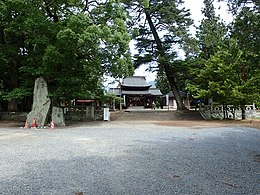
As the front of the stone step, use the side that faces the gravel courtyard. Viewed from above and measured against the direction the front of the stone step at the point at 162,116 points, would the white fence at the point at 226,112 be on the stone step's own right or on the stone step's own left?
on the stone step's own left

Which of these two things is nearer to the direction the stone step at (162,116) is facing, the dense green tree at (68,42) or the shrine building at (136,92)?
the dense green tree

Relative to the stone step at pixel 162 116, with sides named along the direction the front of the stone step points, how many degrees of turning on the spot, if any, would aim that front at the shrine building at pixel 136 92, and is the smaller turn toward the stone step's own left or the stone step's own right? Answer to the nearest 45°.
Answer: approximately 180°

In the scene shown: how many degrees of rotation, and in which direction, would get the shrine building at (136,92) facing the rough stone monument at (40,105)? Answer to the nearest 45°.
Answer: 0° — it already faces it

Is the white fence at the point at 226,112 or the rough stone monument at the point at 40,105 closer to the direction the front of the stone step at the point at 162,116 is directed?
the rough stone monument

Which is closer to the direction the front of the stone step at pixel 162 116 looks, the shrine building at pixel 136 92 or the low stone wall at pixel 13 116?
the low stone wall

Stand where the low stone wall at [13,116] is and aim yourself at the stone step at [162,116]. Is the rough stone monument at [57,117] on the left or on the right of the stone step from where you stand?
right

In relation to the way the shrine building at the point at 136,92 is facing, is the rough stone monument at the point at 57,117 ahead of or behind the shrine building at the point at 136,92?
ahead

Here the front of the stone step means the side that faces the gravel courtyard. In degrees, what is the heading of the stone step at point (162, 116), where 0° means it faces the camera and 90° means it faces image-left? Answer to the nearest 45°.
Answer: approximately 0°

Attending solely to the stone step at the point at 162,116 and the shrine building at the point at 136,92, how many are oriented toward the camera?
2
